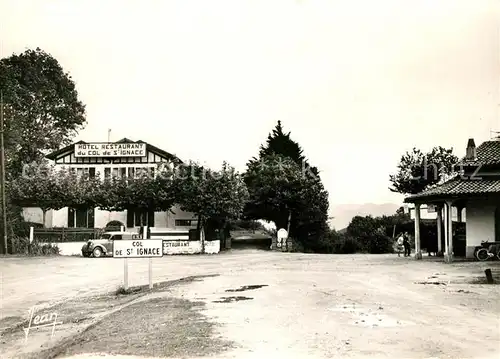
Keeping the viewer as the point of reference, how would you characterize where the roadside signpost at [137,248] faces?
facing the viewer

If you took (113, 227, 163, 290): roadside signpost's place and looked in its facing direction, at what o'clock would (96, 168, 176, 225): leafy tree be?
The leafy tree is roughly at 6 o'clock from the roadside signpost.

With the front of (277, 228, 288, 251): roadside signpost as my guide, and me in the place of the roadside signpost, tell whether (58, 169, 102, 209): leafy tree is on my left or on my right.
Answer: on my right

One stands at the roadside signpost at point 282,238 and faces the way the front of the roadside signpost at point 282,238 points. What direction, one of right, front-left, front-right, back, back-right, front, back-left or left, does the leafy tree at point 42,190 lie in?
right

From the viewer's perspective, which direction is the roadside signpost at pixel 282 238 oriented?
toward the camera

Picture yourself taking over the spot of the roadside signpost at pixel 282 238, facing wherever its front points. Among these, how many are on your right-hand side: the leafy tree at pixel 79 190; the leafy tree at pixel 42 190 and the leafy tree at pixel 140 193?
3

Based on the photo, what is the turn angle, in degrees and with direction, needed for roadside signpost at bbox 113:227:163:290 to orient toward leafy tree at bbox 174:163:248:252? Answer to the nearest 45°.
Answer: approximately 180°

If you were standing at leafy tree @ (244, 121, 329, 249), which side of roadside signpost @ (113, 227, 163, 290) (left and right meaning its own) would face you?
back

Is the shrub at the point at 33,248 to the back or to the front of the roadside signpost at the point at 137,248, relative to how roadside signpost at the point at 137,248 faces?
to the back

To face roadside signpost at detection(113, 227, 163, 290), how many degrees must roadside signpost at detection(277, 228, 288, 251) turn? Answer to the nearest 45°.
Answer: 0° — it already faces it

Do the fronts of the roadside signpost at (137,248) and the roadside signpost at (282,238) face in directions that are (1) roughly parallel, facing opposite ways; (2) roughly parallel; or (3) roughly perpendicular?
roughly parallel

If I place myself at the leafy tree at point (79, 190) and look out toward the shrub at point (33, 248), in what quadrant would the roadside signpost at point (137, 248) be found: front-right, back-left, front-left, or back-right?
front-left

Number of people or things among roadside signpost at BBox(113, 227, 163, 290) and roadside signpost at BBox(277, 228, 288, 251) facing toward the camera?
2
